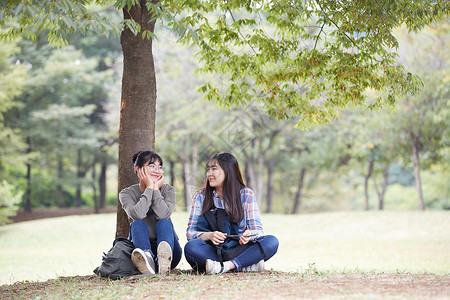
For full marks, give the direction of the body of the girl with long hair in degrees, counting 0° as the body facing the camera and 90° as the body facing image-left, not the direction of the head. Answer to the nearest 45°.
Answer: approximately 0°

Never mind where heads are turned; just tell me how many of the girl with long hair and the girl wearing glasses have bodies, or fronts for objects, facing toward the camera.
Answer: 2

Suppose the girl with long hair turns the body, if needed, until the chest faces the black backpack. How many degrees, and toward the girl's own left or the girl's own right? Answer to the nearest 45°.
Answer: approximately 90° to the girl's own right

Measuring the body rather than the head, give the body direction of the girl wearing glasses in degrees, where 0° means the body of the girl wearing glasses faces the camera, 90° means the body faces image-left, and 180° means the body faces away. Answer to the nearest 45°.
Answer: approximately 0°

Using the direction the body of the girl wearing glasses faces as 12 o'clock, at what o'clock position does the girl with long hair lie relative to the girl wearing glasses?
The girl with long hair is roughly at 9 o'clock from the girl wearing glasses.
